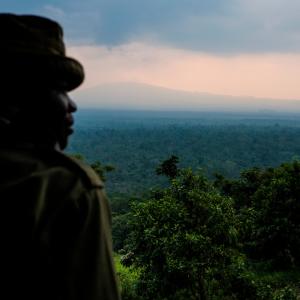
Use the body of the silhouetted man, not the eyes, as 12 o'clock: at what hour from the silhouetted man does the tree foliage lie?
The tree foliage is roughly at 11 o'clock from the silhouetted man.

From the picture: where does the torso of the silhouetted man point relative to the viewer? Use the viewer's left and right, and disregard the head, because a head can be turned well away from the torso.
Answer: facing away from the viewer and to the right of the viewer

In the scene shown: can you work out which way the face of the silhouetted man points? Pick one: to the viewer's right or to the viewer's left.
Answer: to the viewer's right
